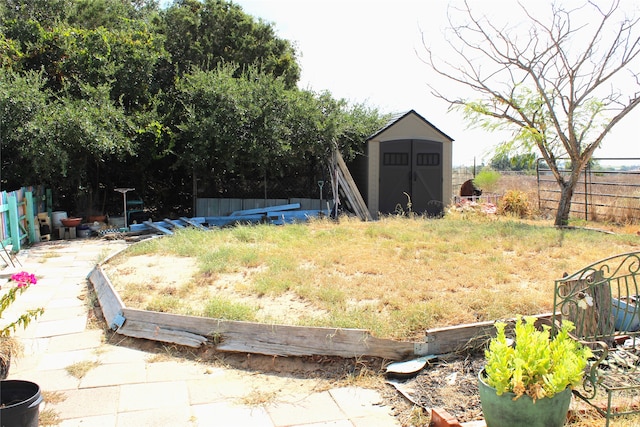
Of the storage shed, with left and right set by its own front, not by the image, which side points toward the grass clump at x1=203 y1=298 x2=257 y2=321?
front

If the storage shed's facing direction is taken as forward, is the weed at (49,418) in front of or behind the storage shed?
in front

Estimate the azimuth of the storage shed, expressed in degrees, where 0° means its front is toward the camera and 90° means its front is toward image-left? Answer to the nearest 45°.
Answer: approximately 0°

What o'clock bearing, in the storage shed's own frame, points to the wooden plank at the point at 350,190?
The wooden plank is roughly at 2 o'clock from the storage shed.

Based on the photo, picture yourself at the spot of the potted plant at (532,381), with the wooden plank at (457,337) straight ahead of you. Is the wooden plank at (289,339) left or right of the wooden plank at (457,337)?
left

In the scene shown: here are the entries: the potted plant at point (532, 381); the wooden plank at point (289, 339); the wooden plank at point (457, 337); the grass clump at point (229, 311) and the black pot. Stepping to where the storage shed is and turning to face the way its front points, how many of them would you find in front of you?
5

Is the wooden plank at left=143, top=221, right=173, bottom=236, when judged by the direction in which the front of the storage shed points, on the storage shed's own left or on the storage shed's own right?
on the storage shed's own right

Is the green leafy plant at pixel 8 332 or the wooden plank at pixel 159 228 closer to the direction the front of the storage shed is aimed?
the green leafy plant

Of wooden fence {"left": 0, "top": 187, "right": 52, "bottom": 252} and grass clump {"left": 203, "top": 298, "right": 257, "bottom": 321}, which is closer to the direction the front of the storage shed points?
the grass clump

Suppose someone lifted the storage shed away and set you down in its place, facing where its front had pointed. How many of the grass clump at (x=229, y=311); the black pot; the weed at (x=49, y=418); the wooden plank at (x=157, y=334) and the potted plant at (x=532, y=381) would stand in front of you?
5

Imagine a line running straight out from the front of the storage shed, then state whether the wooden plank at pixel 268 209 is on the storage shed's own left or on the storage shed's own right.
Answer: on the storage shed's own right

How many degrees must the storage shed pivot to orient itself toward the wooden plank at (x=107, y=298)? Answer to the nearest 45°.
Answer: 0° — it already faces it

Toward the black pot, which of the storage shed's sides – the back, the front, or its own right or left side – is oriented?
front

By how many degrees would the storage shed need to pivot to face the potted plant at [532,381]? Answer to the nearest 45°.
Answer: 0° — it already faces it

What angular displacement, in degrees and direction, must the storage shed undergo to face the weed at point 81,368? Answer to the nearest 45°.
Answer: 0° — it already faces it

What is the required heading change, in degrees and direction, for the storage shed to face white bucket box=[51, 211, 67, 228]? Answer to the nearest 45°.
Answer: approximately 45° to its right

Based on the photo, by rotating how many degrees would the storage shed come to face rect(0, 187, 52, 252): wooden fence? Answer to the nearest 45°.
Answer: approximately 45° to its right

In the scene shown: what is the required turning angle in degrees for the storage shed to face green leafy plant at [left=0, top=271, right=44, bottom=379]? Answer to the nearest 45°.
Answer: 0° — it already faces it
